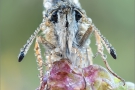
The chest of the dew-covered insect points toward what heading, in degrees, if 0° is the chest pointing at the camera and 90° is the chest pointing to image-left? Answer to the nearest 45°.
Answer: approximately 0°
